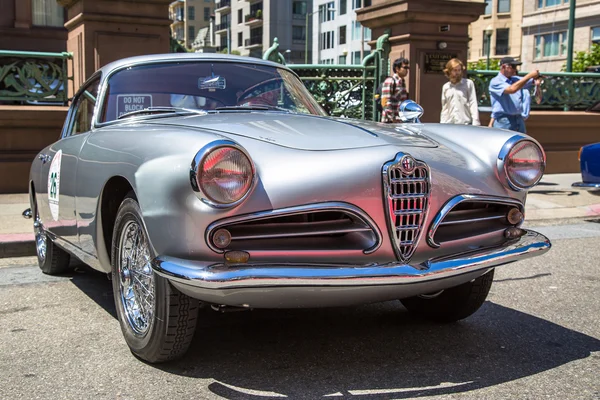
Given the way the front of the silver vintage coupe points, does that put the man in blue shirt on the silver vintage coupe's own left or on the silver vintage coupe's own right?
on the silver vintage coupe's own left

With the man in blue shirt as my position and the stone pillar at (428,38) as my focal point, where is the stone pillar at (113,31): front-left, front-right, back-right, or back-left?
front-left

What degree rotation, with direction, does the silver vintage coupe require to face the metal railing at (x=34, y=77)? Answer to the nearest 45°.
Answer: approximately 180°

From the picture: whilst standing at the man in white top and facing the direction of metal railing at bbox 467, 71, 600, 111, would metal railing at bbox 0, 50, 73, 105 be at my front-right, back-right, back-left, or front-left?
back-left

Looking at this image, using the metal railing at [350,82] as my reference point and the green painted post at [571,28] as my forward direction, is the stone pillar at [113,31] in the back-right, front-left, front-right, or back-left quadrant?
back-left

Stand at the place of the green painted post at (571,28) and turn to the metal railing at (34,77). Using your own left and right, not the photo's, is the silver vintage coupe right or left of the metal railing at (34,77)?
left

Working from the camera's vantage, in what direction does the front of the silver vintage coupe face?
facing the viewer and to the right of the viewer

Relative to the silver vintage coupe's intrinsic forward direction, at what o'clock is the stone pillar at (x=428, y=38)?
The stone pillar is roughly at 8 o'clock from the silver vintage coupe.

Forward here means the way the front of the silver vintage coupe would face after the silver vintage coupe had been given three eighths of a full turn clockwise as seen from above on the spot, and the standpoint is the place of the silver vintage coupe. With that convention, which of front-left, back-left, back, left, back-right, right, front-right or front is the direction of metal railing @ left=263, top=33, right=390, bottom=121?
right

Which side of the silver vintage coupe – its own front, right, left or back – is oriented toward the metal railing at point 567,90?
left

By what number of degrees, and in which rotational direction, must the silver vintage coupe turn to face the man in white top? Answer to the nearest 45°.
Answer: approximately 135° to its left

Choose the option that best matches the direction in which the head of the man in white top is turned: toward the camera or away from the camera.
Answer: toward the camera

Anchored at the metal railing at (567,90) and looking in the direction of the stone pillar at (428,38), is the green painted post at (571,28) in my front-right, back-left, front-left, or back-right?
back-right

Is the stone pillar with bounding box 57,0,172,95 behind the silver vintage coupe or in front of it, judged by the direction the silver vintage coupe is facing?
behind
